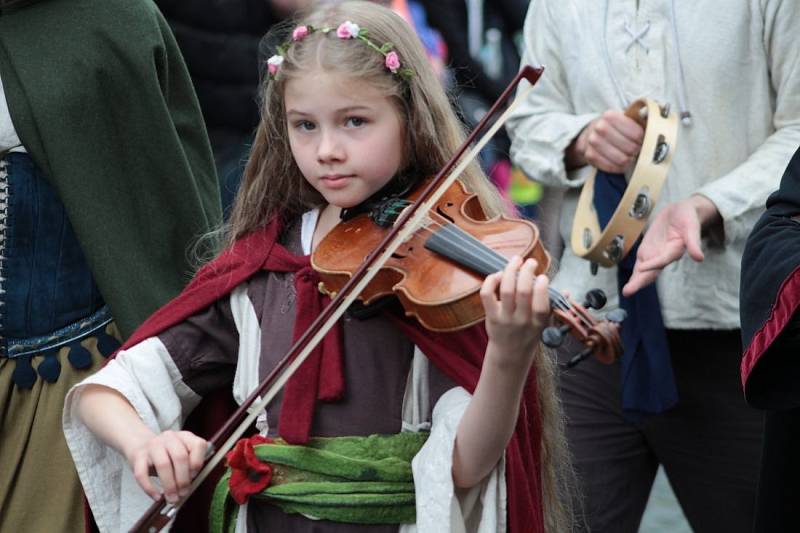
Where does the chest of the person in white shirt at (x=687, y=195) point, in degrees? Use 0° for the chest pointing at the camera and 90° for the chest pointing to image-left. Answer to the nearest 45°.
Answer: approximately 0°

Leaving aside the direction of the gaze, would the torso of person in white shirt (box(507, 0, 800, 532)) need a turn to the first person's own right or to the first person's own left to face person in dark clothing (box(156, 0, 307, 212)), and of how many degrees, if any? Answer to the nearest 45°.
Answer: approximately 135° to the first person's own right

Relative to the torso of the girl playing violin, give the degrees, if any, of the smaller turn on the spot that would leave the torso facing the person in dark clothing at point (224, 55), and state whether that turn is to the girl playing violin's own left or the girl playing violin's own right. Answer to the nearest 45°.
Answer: approximately 180°

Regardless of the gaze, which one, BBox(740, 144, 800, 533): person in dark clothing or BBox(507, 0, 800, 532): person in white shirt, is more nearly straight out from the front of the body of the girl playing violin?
the person in dark clothing

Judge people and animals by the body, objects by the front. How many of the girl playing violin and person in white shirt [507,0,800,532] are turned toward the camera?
2

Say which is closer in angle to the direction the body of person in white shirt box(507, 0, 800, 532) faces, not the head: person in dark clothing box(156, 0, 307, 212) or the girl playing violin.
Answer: the girl playing violin

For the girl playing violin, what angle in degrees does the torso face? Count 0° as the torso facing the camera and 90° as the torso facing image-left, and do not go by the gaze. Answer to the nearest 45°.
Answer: approximately 0°
